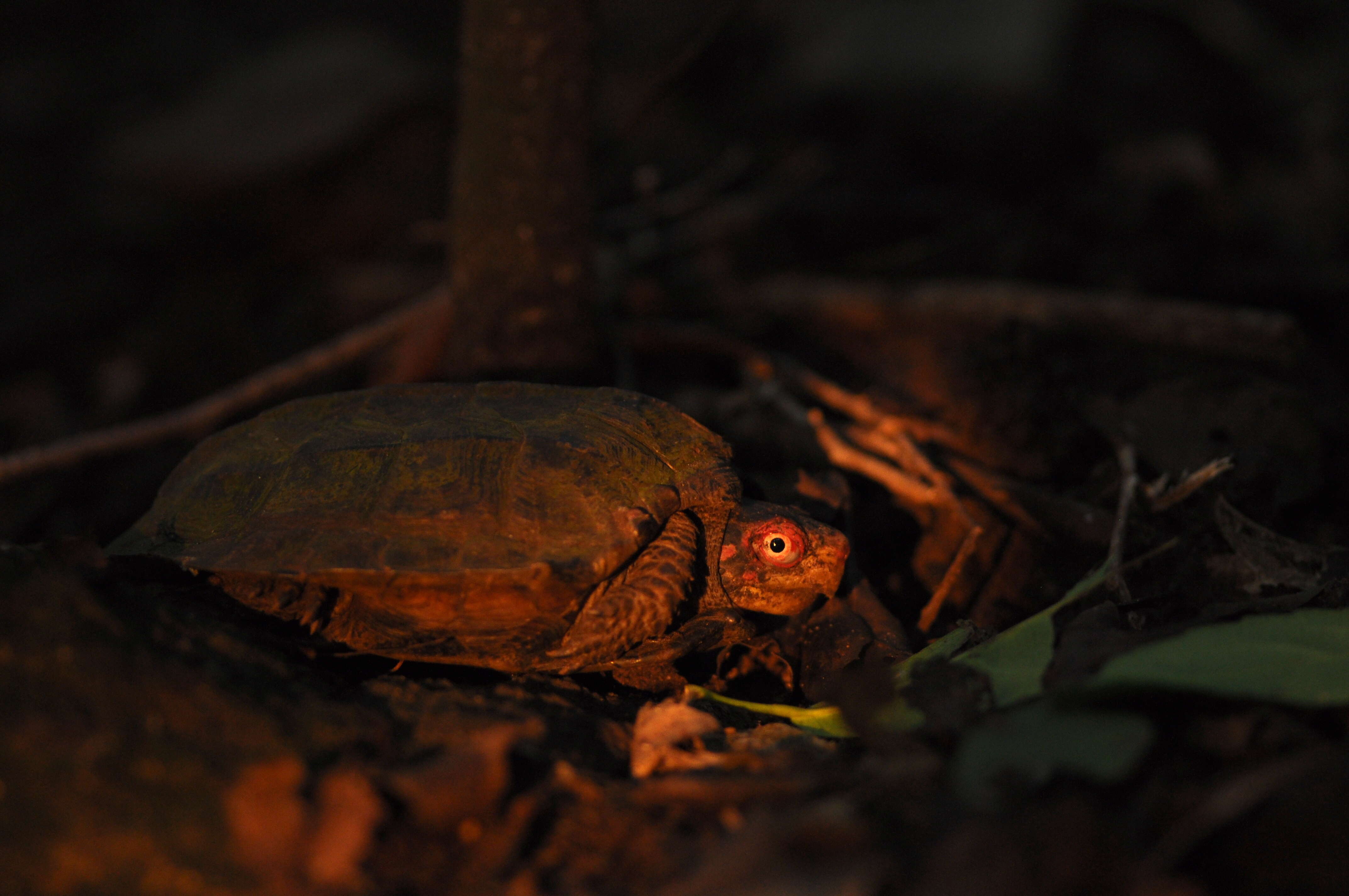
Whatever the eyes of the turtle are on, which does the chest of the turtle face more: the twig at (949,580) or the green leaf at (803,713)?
the twig

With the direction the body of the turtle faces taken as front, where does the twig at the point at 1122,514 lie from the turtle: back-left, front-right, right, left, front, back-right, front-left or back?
front

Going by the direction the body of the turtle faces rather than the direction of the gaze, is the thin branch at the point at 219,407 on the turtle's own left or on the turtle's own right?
on the turtle's own left

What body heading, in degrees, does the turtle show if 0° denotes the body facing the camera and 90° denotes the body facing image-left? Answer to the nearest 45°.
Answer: approximately 270°

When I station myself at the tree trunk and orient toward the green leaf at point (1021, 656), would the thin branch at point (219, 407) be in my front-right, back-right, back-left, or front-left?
back-right

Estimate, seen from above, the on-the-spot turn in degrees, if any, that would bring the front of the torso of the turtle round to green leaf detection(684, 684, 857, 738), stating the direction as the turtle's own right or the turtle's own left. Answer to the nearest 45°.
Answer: approximately 45° to the turtle's own right

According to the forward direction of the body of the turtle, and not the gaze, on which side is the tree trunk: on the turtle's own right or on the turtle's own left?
on the turtle's own left

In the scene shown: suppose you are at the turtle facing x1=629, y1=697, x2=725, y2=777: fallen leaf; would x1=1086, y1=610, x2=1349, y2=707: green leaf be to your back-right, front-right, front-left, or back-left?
front-left

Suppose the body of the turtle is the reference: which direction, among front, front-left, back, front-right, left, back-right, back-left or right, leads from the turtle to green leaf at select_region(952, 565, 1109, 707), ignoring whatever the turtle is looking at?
front-right

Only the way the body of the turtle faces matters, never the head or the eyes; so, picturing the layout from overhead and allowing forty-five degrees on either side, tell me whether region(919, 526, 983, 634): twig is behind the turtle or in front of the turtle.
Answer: in front
